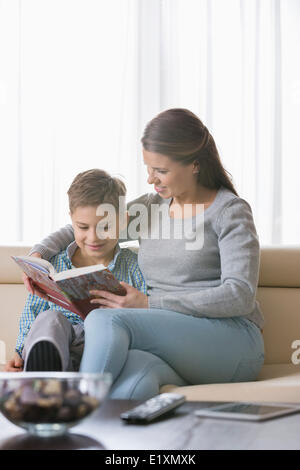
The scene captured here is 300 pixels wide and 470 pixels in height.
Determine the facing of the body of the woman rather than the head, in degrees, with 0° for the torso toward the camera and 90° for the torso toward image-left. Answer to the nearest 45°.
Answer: approximately 45°

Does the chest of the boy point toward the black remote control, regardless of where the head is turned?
yes

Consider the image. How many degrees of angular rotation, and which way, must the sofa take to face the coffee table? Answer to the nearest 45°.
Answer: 0° — it already faces it

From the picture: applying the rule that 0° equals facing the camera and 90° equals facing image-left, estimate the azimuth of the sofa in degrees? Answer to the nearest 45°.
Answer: approximately 0°
